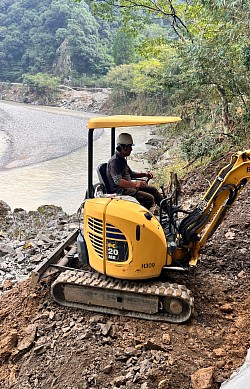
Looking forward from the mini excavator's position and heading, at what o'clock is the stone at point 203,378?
The stone is roughly at 2 o'clock from the mini excavator.

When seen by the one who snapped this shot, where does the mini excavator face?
facing to the right of the viewer

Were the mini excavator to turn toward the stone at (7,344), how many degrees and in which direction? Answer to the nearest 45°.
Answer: approximately 180°
